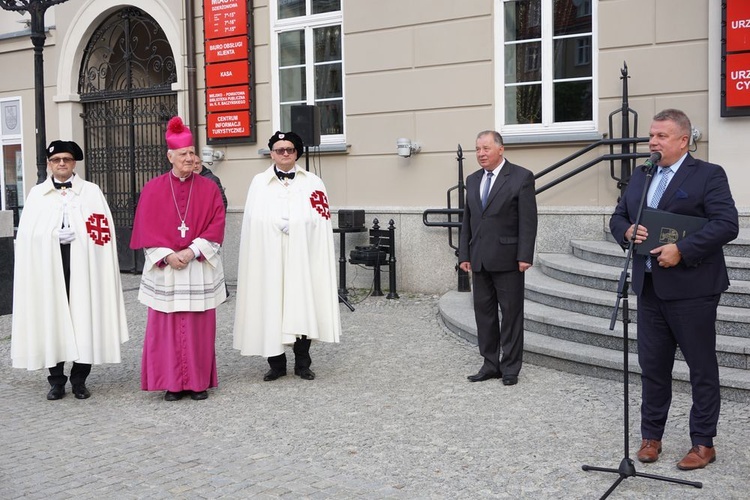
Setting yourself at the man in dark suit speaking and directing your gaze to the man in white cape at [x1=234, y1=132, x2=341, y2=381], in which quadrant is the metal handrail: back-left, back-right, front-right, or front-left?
front-right

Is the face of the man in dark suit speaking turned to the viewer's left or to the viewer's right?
to the viewer's left

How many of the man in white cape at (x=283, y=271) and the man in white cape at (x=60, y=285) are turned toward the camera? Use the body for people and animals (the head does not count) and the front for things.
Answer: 2

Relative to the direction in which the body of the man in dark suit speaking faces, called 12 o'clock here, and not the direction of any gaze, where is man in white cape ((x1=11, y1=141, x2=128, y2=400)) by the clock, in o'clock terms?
The man in white cape is roughly at 2 o'clock from the man in dark suit speaking.

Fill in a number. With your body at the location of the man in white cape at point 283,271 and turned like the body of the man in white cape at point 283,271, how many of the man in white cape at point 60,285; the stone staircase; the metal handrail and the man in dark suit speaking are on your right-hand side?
1

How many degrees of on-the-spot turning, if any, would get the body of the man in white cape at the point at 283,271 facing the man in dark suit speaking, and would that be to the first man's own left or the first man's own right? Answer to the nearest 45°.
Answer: approximately 45° to the first man's own left

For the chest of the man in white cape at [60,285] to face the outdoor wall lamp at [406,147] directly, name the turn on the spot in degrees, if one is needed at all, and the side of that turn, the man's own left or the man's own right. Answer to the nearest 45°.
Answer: approximately 135° to the man's own left

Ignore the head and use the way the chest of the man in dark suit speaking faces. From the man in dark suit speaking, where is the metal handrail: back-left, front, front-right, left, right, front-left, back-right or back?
back-right

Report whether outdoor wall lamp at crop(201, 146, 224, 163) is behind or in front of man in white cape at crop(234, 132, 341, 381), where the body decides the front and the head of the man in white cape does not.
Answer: behind

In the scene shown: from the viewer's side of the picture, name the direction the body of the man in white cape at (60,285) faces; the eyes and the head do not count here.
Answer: toward the camera

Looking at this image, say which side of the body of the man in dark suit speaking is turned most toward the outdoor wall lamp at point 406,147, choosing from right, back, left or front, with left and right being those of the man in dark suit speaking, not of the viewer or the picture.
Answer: right

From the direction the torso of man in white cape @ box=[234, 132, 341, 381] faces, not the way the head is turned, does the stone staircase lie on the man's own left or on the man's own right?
on the man's own left

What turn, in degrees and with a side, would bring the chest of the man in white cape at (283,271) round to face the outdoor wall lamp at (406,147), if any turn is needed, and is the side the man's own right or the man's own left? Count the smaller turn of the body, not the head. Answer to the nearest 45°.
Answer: approximately 180°
